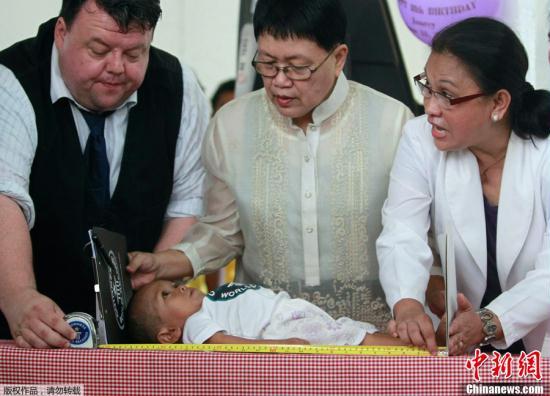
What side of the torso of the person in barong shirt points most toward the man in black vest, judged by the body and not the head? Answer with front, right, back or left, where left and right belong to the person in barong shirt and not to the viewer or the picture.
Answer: right

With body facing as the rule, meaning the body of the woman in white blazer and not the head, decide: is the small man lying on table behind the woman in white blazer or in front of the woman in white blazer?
in front

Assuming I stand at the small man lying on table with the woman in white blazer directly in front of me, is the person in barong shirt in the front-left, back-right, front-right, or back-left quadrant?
front-left

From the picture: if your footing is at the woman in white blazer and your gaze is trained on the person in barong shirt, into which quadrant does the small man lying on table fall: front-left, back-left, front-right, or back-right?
front-left

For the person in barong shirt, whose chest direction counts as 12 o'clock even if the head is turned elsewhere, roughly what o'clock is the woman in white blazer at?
The woman in white blazer is roughly at 10 o'clock from the person in barong shirt.

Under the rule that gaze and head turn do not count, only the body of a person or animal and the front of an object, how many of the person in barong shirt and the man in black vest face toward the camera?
2

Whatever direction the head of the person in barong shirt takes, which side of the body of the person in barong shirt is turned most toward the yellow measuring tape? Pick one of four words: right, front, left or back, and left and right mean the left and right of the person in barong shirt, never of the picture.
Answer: front

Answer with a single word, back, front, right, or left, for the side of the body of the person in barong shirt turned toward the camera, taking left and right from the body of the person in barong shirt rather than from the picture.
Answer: front

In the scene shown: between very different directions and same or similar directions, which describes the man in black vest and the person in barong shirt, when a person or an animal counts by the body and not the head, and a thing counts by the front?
same or similar directions

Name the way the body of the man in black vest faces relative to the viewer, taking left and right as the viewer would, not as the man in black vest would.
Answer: facing the viewer

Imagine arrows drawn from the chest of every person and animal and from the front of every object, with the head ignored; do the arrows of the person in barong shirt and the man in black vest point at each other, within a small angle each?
no

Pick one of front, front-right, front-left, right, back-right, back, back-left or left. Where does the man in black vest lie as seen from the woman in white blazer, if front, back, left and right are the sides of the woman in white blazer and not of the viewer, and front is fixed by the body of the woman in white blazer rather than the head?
front-right
